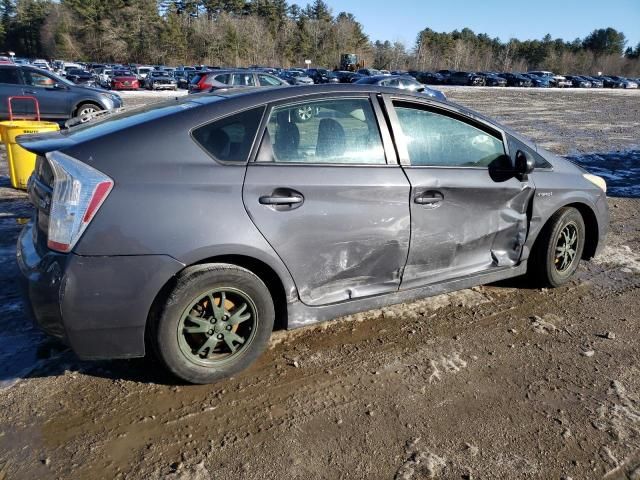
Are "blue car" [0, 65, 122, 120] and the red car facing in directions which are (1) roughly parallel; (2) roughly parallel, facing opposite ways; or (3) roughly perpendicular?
roughly perpendicular

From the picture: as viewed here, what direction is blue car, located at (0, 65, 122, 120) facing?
to the viewer's right

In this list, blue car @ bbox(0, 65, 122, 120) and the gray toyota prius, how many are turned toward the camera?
0

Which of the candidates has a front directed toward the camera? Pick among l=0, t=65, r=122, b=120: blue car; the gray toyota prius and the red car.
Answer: the red car

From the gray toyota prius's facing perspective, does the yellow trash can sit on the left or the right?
on its left

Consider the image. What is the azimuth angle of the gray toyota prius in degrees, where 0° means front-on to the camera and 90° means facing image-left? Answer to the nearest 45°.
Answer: approximately 225°

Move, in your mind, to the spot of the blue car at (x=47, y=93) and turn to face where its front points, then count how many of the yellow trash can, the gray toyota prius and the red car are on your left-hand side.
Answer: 1

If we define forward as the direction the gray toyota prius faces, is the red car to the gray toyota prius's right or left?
on its left

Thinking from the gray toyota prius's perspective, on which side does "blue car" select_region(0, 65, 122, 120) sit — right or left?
on its left

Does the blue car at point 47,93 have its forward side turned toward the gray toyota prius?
no

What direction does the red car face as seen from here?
toward the camera

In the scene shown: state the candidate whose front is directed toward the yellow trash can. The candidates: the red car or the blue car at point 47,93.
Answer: the red car

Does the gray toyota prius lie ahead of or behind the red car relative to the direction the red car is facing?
ahead

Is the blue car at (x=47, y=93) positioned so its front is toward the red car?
no
